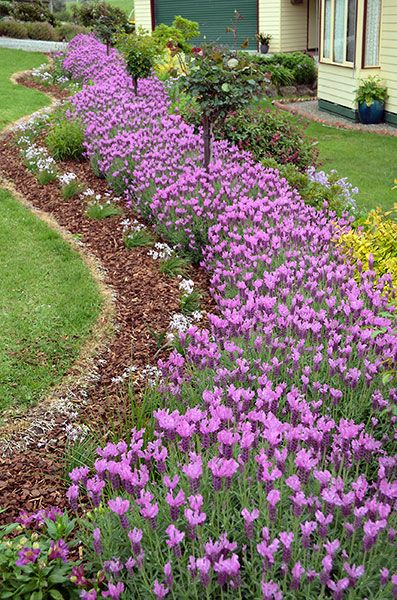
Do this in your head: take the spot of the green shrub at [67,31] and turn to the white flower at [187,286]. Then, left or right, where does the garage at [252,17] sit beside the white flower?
left

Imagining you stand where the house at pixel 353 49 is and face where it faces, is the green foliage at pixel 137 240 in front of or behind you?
in front

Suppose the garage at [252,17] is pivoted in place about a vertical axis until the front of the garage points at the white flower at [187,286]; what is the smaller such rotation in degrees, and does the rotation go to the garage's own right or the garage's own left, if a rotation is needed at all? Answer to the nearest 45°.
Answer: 0° — it already faces it

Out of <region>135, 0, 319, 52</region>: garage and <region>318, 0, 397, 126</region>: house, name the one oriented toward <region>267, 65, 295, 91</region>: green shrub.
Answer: <region>135, 0, 319, 52</region>: garage

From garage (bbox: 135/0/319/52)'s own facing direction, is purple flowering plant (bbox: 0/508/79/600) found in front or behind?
in front

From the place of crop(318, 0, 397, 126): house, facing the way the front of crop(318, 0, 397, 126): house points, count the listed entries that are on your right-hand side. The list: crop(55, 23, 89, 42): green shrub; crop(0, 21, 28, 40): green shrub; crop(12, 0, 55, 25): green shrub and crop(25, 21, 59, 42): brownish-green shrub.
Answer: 4

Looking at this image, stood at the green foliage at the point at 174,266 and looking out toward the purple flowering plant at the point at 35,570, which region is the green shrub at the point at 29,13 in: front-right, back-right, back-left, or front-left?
back-right

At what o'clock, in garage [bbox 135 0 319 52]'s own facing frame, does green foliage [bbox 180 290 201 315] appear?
The green foliage is roughly at 12 o'clock from the garage.

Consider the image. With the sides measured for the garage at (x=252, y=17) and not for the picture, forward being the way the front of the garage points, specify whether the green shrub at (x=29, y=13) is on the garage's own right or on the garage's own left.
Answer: on the garage's own right

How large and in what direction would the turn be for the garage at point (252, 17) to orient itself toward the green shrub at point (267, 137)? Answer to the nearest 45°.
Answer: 0° — it already faces it

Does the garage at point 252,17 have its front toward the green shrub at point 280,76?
yes

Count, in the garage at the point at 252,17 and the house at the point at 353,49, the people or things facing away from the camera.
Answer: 0

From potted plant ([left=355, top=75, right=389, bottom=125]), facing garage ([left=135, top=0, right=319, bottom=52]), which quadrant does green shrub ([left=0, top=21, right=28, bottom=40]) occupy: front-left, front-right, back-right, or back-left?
front-left

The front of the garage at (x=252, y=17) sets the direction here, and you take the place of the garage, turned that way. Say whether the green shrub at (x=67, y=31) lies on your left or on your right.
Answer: on your right

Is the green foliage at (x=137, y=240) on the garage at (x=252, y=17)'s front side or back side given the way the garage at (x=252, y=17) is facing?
on the front side

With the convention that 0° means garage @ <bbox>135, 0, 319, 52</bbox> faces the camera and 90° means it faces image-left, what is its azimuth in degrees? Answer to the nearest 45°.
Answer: approximately 0°

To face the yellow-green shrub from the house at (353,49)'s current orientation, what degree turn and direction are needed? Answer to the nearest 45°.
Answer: approximately 45° to its left

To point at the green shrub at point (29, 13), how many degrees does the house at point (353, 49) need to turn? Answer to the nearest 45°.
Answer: approximately 90° to its right
